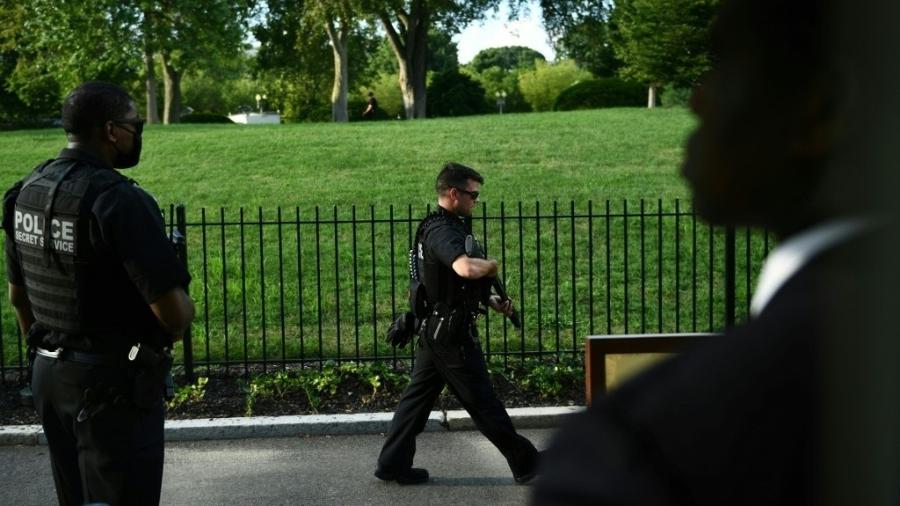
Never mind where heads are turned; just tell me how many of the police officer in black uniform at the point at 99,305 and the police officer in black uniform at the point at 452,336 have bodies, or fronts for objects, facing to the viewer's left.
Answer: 0

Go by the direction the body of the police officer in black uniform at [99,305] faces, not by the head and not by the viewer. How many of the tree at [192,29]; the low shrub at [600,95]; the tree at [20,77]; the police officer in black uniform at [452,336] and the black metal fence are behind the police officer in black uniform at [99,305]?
0

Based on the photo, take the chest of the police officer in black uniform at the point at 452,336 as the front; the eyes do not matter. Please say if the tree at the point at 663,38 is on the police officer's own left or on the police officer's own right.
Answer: on the police officer's own left

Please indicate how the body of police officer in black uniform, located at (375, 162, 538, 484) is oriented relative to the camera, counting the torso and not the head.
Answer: to the viewer's right

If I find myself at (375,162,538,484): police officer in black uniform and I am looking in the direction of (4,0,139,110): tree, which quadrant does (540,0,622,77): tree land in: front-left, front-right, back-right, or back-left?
front-right

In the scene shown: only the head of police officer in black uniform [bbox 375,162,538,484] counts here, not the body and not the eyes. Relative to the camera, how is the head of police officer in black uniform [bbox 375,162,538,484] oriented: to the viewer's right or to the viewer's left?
to the viewer's right

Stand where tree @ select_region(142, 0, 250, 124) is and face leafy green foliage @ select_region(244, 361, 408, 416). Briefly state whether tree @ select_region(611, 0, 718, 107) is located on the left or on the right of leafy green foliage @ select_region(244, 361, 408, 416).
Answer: left

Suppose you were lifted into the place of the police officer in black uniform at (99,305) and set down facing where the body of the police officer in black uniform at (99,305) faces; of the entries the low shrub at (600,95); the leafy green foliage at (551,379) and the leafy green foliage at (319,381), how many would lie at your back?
0

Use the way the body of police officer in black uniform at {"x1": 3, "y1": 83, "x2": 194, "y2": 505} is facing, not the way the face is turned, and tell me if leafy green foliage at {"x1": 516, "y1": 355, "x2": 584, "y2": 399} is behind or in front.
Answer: in front

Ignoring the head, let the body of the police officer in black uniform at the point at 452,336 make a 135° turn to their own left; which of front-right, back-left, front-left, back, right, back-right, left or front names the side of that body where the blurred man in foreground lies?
back-left

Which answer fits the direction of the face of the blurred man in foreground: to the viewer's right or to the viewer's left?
to the viewer's left

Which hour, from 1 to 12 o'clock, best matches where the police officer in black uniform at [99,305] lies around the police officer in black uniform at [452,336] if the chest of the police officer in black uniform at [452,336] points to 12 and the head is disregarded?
the police officer in black uniform at [99,305] is roughly at 4 o'clock from the police officer in black uniform at [452,336].

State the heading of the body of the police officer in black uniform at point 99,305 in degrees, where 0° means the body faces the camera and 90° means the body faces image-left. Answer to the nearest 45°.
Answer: approximately 225°

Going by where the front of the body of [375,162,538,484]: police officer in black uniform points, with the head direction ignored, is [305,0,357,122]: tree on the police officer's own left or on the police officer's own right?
on the police officer's own left
